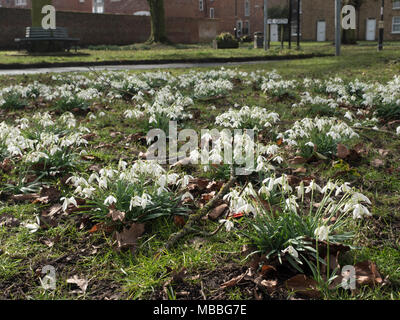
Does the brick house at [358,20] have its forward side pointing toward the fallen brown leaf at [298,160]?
yes

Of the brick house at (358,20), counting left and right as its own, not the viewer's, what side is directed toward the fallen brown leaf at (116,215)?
front

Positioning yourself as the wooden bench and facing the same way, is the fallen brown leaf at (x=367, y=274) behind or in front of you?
in front

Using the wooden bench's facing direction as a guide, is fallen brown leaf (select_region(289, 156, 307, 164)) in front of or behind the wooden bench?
in front

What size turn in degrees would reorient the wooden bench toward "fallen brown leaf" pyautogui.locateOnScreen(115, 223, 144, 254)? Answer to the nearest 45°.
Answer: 0° — it already faces it

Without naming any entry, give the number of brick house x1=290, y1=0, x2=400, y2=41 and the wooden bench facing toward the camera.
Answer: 2

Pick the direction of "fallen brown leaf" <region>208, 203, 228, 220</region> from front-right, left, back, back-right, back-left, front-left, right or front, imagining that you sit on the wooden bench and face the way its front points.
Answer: front

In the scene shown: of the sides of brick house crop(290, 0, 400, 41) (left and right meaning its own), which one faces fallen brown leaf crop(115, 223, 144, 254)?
front

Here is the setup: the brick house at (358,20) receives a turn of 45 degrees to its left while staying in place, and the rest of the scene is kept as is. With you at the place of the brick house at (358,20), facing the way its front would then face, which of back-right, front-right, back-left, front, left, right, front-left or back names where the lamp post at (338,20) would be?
front-right

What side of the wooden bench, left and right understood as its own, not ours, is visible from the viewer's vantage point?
front

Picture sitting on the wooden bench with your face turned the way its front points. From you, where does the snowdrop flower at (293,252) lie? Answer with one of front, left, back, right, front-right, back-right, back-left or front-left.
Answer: front
